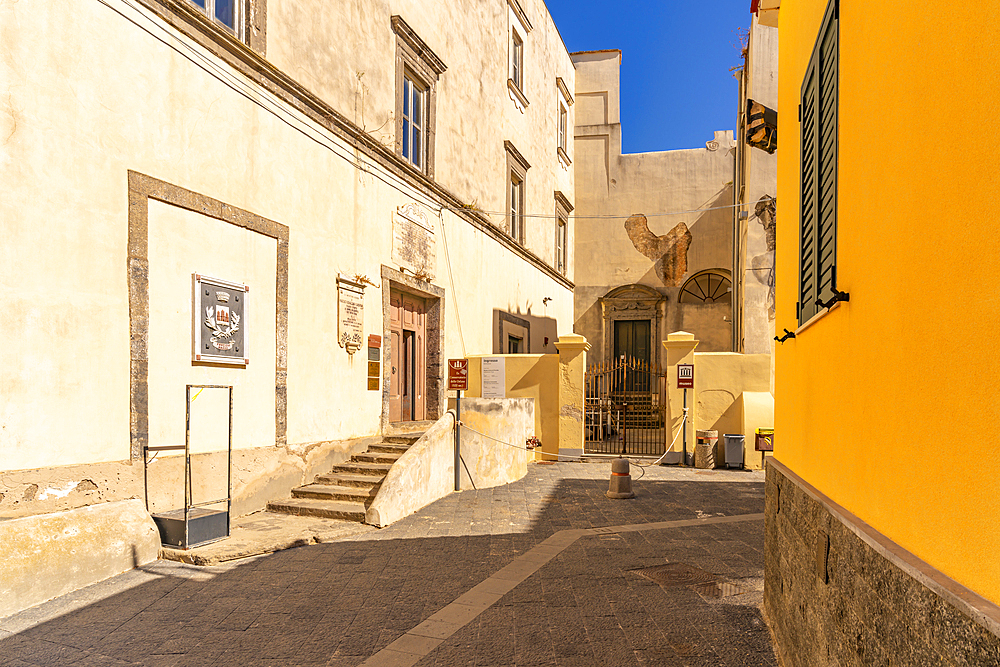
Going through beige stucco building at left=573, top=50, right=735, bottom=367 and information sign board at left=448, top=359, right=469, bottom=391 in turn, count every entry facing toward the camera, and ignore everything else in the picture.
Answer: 2

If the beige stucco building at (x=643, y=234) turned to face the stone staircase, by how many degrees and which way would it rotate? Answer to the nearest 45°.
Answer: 0° — it already faces it

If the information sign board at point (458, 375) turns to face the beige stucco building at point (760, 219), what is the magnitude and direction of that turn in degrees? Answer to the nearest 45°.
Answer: approximately 135° to its left

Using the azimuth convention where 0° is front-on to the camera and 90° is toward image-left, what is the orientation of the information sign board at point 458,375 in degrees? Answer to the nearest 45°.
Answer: approximately 0°

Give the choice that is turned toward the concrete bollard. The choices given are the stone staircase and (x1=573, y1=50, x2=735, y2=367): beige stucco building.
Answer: the beige stucco building

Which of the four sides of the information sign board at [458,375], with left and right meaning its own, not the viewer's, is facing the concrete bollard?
left

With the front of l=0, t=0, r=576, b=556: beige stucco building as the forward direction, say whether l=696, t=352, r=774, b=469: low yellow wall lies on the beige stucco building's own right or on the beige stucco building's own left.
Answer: on the beige stucco building's own left

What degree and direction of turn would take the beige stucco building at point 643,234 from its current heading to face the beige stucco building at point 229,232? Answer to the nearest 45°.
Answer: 0° — it already faces it

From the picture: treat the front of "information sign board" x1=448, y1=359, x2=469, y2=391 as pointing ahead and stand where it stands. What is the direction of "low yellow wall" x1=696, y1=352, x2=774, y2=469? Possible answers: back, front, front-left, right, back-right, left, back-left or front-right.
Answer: back-left
